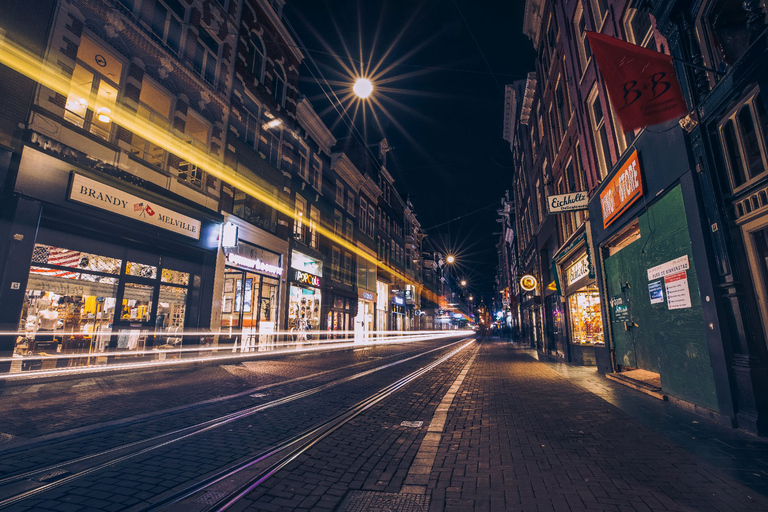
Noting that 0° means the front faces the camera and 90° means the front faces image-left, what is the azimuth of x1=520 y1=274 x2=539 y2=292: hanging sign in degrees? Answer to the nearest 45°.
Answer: approximately 0°

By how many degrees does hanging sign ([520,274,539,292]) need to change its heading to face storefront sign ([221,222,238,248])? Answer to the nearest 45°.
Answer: approximately 45° to its right

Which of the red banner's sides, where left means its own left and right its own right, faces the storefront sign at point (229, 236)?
right

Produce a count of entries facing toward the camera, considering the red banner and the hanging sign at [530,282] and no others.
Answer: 2

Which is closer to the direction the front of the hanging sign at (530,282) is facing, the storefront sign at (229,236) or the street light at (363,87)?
the street light

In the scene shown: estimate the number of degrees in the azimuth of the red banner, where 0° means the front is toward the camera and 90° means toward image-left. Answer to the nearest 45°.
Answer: approximately 0°
